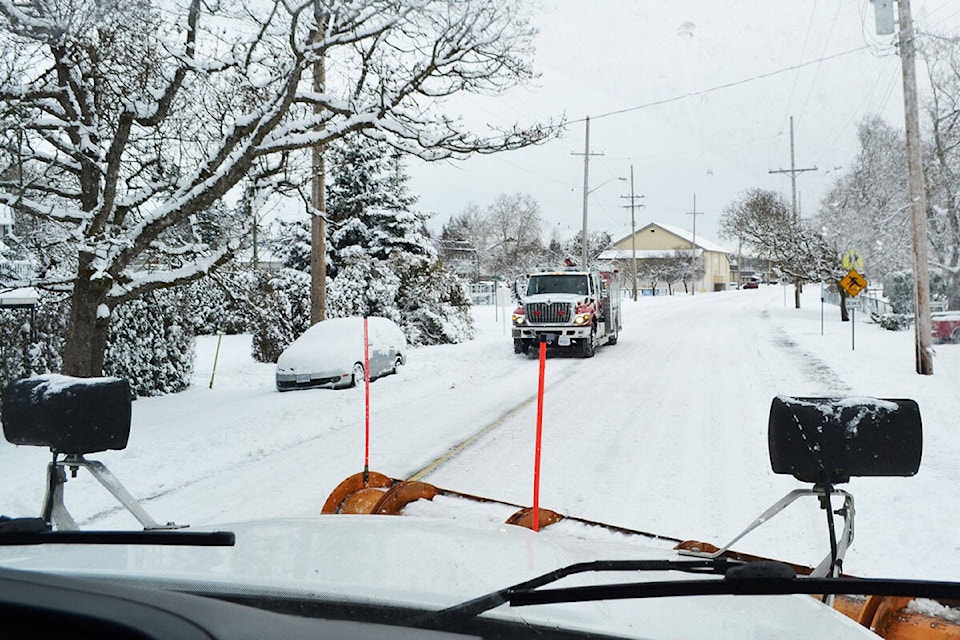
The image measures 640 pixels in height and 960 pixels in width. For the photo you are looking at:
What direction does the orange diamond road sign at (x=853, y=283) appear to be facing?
toward the camera

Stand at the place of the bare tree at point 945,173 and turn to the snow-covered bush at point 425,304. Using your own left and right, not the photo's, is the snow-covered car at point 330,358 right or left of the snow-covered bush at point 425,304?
left

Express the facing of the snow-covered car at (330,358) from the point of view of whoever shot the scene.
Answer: facing the viewer and to the left of the viewer

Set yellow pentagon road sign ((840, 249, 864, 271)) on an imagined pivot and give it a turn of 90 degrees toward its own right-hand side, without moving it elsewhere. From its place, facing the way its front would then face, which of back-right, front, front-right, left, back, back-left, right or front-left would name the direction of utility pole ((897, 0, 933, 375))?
left

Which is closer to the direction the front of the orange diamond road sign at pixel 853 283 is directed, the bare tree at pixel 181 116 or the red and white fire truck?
the bare tree

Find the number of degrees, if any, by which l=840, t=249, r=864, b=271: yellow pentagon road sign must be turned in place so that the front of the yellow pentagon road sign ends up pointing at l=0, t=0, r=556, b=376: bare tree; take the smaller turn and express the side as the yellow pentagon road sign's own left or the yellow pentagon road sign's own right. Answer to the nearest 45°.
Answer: approximately 45° to the yellow pentagon road sign's own right

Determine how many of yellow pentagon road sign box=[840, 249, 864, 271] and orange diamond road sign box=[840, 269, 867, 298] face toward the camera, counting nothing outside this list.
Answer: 2

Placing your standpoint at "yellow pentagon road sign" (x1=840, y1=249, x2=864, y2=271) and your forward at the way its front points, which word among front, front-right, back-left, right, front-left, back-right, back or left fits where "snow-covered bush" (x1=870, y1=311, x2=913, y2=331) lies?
back

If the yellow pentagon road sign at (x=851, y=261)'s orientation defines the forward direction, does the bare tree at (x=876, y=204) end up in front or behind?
behind

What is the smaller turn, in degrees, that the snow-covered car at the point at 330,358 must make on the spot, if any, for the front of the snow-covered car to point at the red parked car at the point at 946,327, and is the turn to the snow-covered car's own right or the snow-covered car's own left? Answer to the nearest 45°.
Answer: approximately 135° to the snow-covered car's own left

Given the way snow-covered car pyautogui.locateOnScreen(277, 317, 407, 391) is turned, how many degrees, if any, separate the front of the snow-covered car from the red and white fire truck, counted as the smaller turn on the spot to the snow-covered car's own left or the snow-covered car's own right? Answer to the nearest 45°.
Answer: approximately 180°

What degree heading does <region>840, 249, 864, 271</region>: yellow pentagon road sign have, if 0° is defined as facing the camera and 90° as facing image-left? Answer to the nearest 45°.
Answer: approximately 0°
